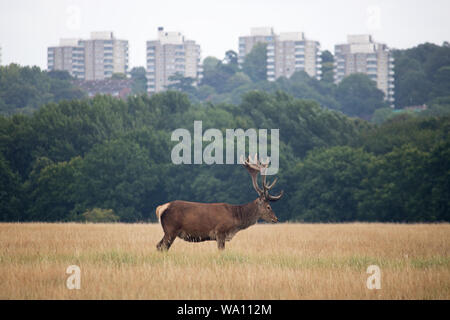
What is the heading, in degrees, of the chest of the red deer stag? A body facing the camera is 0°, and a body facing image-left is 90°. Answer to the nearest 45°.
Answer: approximately 270°
